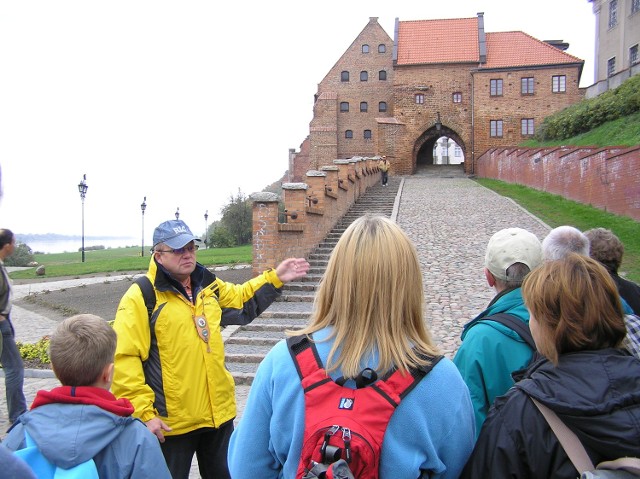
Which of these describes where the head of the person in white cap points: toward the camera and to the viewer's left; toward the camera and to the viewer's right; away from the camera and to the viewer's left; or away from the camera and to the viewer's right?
away from the camera and to the viewer's left

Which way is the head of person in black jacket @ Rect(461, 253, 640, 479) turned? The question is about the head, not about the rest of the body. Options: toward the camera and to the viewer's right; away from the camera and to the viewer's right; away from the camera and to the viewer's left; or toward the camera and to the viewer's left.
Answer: away from the camera and to the viewer's left

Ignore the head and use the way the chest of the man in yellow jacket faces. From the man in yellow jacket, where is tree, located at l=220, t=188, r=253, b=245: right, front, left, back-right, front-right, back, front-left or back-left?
back-left

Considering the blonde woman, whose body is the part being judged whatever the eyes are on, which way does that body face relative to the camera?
away from the camera

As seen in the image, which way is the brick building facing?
toward the camera

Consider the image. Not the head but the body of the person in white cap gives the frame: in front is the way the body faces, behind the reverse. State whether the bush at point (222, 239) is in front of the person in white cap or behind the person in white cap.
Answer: in front

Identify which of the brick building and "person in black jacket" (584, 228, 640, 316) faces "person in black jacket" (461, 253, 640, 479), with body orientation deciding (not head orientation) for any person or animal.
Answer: the brick building

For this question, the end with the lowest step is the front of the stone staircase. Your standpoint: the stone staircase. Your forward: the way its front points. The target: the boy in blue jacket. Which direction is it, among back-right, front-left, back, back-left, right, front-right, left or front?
front

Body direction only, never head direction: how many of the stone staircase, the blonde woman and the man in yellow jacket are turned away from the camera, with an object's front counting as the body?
1

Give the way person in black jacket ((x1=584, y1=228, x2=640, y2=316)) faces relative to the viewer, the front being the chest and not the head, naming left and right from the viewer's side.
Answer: facing away from the viewer and to the left of the viewer

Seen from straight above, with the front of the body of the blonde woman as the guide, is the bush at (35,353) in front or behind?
in front

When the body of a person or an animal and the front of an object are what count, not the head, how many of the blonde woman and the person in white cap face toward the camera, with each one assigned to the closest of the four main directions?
0

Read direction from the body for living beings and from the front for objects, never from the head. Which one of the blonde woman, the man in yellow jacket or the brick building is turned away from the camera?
the blonde woman
